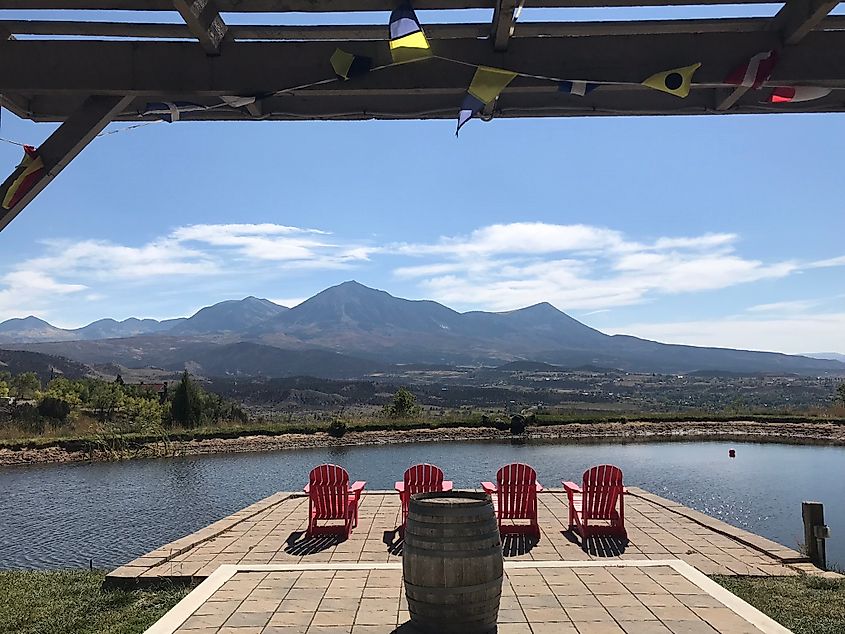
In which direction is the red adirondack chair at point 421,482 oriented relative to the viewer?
away from the camera

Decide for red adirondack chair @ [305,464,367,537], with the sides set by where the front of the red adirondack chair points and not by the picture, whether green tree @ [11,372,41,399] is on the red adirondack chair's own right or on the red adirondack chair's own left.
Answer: on the red adirondack chair's own left

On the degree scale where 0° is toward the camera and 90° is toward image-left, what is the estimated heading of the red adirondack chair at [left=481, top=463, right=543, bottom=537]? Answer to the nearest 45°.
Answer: approximately 180°

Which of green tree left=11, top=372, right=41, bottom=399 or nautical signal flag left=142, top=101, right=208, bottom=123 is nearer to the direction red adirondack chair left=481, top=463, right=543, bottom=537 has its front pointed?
the green tree

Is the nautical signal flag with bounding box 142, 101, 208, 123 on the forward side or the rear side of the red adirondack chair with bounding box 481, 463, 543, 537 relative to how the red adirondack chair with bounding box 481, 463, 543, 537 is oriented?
on the rear side

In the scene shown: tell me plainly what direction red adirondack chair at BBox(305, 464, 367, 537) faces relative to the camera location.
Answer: facing away from the viewer and to the right of the viewer

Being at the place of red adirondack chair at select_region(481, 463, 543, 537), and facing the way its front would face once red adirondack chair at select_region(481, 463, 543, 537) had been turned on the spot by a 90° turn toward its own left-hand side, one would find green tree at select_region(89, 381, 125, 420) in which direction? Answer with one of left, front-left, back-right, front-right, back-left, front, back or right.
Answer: front-right

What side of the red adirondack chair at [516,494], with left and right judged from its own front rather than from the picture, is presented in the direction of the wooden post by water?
right

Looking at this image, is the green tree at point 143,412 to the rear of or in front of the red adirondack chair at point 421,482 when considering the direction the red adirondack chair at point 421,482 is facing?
in front

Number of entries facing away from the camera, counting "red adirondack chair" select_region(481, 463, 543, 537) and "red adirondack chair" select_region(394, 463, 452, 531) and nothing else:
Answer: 2

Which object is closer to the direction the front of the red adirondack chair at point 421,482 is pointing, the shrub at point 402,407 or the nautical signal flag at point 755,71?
the shrub

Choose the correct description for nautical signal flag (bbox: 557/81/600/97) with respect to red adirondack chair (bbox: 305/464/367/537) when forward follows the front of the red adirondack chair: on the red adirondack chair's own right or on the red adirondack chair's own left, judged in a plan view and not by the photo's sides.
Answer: on the red adirondack chair's own right

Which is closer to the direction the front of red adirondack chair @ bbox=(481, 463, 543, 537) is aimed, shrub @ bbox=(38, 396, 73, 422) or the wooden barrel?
the shrub

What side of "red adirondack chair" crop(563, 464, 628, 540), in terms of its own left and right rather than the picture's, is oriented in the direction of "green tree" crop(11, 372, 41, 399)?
front

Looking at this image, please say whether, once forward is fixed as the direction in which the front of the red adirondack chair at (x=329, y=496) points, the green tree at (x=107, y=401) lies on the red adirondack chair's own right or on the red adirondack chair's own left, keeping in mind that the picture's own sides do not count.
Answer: on the red adirondack chair's own left

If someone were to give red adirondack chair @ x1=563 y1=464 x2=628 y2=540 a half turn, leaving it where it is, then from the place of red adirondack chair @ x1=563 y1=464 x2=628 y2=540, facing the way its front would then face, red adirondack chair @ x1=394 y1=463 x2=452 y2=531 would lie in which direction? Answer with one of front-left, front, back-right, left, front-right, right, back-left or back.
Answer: back-right

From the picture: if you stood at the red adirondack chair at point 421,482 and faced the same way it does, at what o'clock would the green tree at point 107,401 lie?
The green tree is roughly at 11 o'clock from the red adirondack chair.

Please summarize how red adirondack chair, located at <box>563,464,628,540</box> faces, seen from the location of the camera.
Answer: facing away from the viewer and to the left of the viewer

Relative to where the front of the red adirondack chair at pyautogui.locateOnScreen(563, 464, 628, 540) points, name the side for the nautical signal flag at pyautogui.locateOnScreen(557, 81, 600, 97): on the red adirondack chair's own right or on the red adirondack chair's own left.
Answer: on the red adirondack chair's own left

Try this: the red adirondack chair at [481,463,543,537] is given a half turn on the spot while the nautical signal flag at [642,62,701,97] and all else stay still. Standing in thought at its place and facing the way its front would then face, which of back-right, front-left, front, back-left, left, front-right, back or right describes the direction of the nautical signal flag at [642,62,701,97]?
front

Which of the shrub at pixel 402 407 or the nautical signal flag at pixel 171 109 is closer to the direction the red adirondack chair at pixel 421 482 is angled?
the shrub
